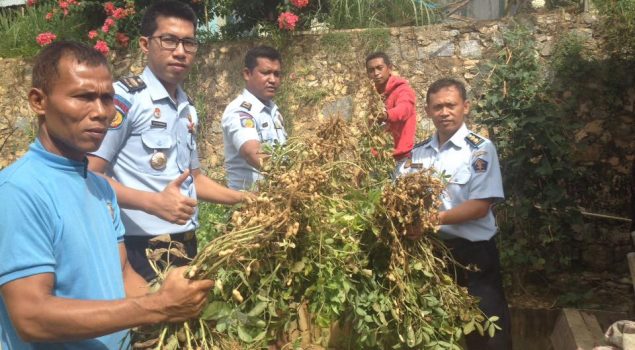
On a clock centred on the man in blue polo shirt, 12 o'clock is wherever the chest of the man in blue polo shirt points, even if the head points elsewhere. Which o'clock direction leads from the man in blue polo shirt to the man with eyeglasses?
The man with eyeglasses is roughly at 8 o'clock from the man in blue polo shirt.

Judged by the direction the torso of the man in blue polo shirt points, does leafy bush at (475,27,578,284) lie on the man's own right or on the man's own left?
on the man's own left

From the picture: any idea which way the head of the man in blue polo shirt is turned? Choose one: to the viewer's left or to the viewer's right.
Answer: to the viewer's right

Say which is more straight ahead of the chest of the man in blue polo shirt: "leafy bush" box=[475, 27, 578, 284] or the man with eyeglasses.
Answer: the leafy bush

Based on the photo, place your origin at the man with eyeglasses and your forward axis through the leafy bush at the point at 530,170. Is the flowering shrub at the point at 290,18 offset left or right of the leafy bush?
left

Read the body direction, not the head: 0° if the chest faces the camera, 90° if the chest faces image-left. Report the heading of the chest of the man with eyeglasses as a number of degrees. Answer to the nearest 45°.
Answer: approximately 315°

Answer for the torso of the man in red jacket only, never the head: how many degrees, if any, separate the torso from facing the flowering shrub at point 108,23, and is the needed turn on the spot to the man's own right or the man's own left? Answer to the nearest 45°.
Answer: approximately 90° to the man's own right

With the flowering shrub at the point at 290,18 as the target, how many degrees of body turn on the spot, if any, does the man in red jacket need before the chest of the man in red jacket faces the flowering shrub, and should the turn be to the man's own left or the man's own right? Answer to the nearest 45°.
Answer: approximately 90° to the man's own right

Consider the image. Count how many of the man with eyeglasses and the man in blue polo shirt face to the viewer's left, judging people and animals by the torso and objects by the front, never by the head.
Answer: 0

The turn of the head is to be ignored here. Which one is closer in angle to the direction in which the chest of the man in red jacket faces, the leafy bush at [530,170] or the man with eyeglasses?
the man with eyeglasses

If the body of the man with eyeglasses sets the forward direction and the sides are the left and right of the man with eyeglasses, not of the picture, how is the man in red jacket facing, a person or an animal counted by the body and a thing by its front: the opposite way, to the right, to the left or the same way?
to the right

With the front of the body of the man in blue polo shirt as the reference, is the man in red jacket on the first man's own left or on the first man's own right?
on the first man's own left
